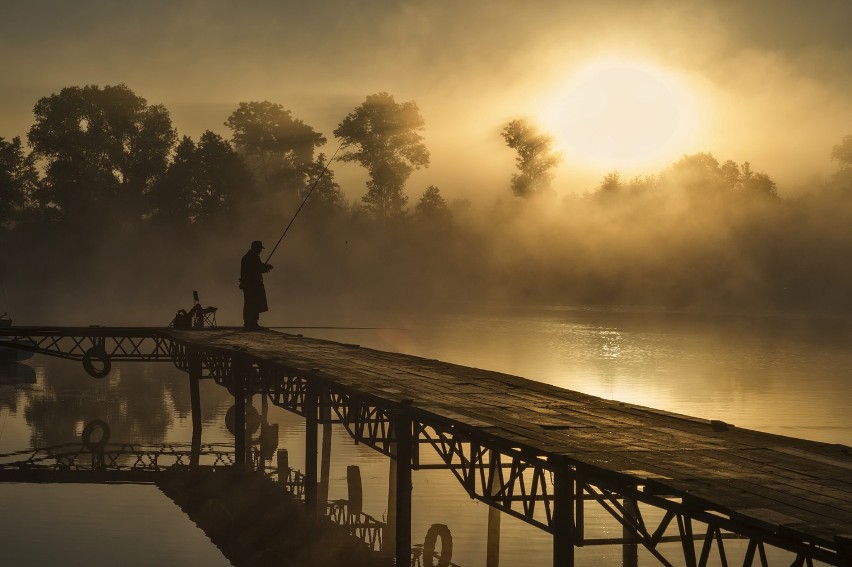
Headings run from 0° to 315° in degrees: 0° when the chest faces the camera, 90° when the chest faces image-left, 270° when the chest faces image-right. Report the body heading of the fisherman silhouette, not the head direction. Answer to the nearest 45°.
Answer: approximately 270°
